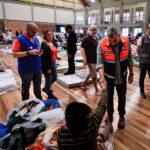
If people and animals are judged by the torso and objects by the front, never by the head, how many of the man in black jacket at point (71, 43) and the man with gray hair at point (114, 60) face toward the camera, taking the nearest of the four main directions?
1

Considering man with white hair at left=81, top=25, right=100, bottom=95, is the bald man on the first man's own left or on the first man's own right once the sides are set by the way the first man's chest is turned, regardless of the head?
on the first man's own right

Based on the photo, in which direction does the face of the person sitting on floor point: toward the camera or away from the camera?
away from the camera

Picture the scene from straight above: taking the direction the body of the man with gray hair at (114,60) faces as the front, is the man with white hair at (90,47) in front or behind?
behind

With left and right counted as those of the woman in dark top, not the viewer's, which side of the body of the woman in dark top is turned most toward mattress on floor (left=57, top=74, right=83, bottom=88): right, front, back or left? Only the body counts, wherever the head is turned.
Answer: left
